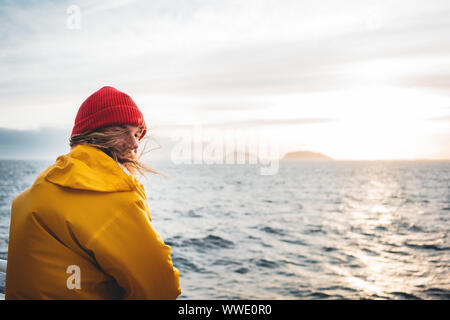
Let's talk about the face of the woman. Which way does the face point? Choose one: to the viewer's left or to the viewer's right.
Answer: to the viewer's right

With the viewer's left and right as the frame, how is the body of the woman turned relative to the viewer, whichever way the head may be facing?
facing away from the viewer and to the right of the viewer
